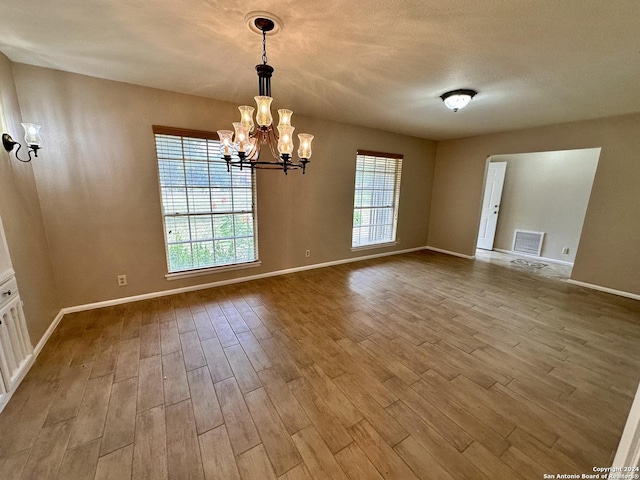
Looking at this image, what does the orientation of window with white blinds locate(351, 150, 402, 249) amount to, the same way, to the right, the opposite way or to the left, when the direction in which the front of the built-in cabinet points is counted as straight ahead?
to the right

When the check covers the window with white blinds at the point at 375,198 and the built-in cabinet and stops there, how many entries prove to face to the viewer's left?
0

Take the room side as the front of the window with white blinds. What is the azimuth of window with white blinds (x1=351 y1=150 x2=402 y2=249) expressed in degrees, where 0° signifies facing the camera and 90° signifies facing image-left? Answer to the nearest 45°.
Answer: approximately 315°

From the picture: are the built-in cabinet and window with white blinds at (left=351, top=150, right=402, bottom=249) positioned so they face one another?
no

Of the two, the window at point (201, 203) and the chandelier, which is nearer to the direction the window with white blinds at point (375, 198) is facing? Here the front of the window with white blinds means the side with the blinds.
the chandelier

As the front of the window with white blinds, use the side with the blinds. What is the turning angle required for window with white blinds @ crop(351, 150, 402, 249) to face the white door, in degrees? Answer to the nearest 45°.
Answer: approximately 90° to its left

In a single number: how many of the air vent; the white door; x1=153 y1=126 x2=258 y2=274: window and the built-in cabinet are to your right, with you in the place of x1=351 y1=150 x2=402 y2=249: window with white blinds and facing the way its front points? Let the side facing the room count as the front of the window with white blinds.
2

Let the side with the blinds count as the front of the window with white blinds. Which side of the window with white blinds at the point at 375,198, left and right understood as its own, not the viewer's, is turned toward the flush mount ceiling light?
front

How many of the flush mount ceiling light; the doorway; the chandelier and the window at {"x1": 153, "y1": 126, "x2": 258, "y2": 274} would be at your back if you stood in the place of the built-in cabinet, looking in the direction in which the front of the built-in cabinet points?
0

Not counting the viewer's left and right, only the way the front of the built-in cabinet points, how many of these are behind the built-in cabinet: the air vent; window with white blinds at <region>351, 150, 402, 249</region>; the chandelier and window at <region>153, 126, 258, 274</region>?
0

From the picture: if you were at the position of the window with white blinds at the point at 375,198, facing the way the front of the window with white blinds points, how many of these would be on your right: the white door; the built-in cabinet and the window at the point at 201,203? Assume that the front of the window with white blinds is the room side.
2

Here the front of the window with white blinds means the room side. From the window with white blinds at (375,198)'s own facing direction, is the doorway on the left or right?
on its left

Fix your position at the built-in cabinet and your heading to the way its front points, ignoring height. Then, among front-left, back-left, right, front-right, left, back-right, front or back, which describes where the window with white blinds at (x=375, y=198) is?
front

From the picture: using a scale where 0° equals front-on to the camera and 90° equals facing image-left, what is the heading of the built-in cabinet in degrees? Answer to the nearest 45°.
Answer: approximately 270°

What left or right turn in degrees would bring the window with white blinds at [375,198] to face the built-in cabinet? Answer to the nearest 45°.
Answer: approximately 90° to its right

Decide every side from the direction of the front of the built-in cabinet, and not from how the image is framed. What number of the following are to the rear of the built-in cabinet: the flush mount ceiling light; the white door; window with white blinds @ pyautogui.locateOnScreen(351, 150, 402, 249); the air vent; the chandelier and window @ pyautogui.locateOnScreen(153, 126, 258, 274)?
0
